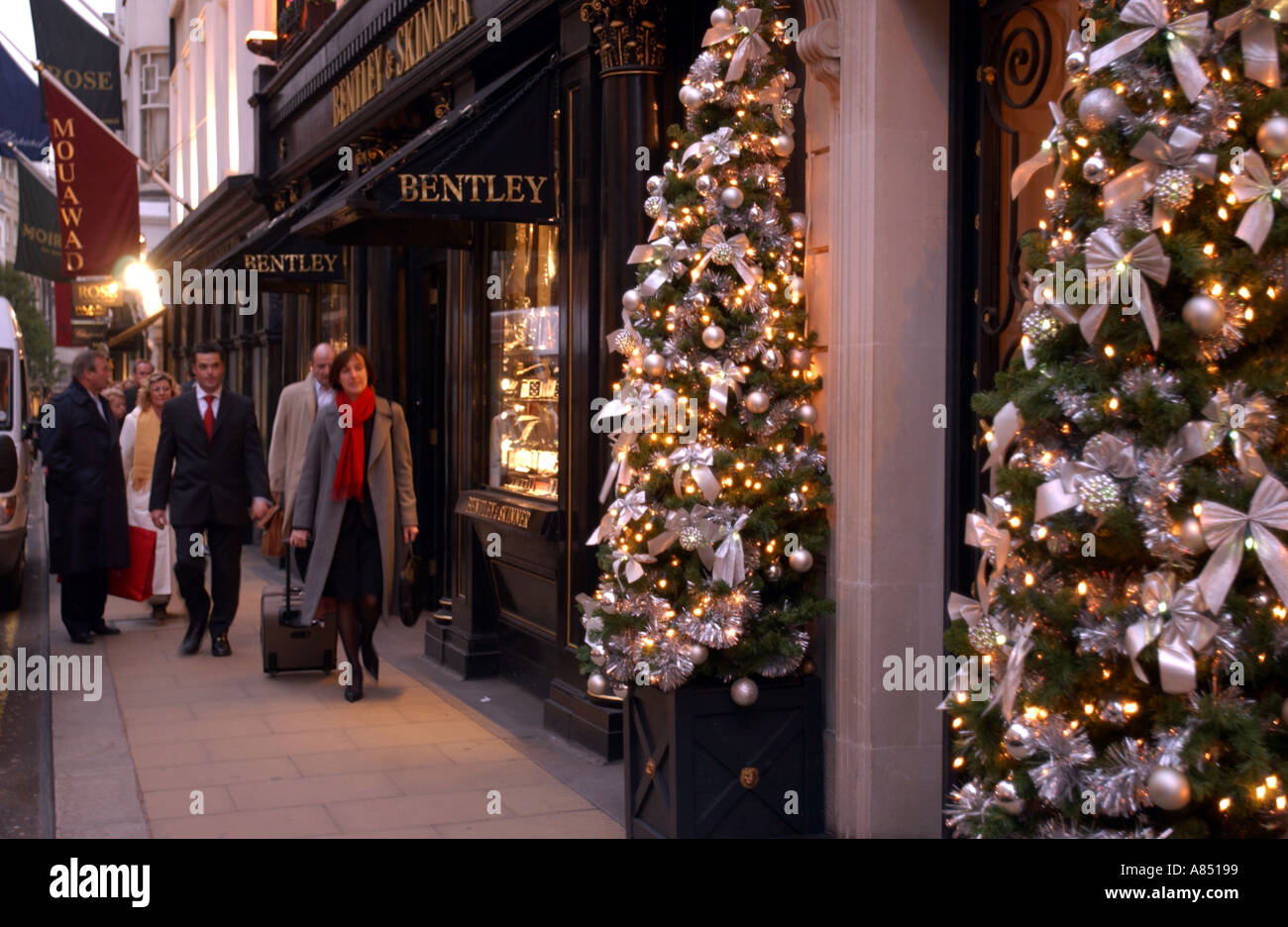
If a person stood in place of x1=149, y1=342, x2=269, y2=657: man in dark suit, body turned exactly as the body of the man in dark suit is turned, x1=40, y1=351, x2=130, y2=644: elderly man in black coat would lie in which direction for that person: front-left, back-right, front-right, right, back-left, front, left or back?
back-right

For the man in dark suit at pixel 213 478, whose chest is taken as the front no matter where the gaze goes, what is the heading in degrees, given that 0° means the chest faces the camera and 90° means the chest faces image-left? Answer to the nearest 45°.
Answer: approximately 0°

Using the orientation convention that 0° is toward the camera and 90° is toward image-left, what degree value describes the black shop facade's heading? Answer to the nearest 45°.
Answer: approximately 45°

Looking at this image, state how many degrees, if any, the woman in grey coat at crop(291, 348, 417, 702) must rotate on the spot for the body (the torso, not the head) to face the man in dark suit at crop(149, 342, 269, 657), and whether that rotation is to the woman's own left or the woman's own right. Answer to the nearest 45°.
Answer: approximately 135° to the woman's own right

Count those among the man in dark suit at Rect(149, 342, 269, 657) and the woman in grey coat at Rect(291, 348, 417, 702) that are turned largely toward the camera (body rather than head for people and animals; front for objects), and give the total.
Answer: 2

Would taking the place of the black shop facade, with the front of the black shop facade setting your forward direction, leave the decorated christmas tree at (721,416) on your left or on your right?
on your left

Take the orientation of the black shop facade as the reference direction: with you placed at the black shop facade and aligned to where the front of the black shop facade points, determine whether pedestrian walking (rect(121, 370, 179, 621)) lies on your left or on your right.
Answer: on your right

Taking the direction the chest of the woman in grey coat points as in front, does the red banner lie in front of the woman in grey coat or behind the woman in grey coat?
behind

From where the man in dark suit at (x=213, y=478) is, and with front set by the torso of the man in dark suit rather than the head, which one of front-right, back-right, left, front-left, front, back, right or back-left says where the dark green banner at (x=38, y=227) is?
back
